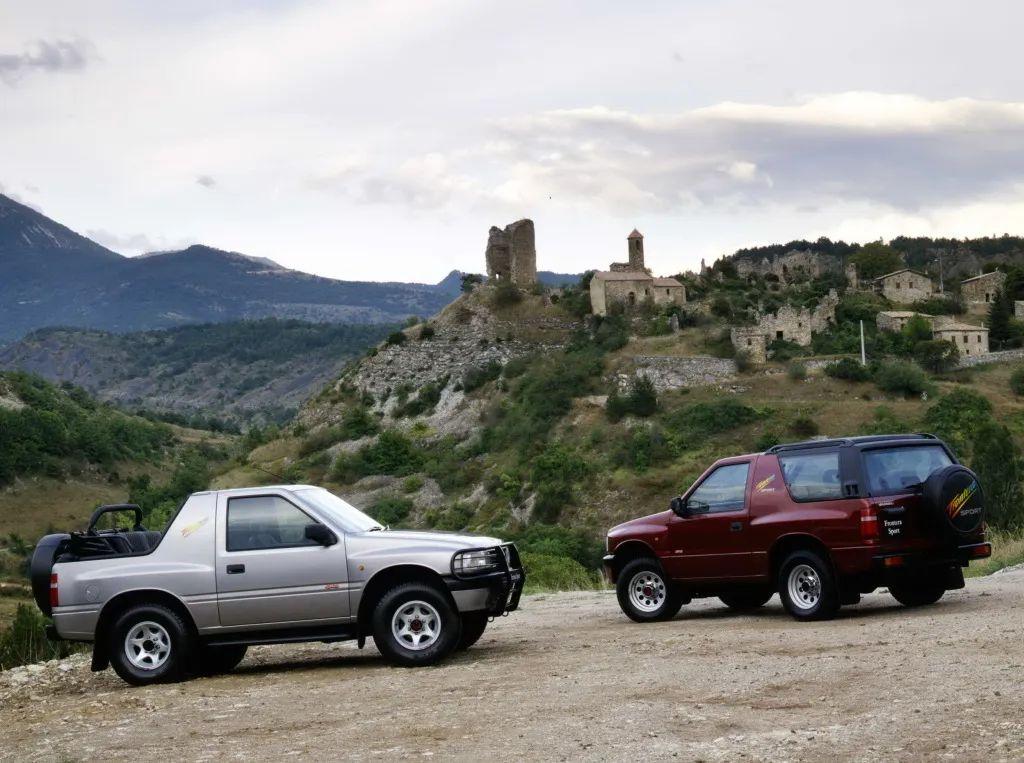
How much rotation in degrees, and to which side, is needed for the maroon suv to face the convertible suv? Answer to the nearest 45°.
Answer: approximately 90° to its left

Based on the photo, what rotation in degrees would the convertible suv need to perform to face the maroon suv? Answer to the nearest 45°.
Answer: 0° — it already faces it

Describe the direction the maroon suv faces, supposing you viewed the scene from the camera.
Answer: facing away from the viewer and to the left of the viewer

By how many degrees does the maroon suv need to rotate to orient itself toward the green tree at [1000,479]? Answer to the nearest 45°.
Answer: approximately 45° to its right

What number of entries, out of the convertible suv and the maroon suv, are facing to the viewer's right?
1

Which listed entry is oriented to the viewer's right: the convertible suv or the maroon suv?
the convertible suv

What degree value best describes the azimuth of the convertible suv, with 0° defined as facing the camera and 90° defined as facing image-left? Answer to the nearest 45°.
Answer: approximately 270°

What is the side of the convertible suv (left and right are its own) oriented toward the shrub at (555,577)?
left

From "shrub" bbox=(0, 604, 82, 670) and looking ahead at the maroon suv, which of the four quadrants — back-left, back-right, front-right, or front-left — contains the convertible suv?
front-right

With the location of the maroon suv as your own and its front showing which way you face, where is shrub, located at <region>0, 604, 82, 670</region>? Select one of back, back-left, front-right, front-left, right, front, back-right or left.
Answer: front-left

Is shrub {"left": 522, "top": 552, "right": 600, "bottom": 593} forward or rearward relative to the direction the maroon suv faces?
forward
